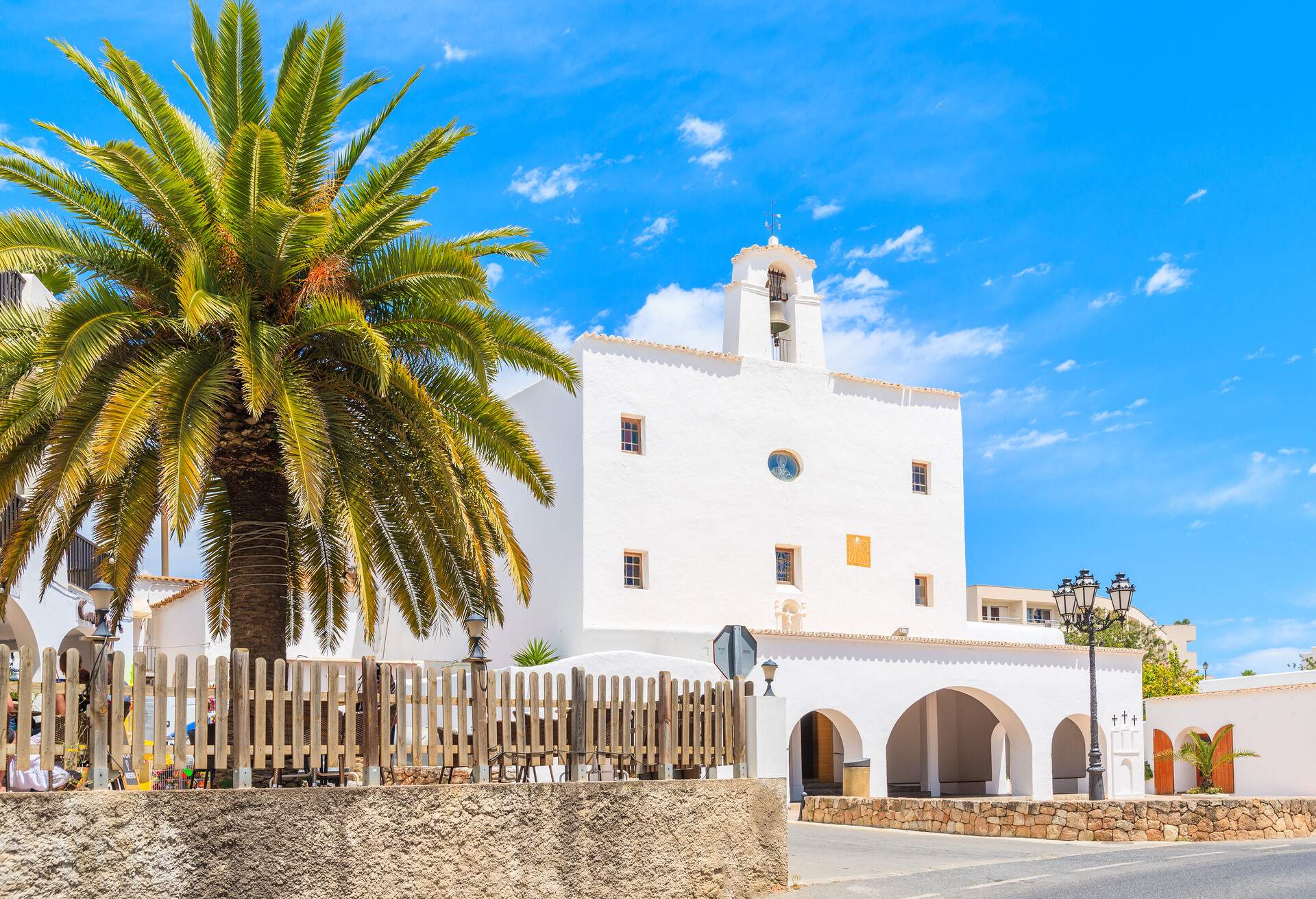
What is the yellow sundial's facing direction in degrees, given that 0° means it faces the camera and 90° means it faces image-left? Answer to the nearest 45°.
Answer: approximately 0°

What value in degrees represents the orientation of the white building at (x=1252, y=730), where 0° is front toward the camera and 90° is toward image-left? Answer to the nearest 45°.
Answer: approximately 0°

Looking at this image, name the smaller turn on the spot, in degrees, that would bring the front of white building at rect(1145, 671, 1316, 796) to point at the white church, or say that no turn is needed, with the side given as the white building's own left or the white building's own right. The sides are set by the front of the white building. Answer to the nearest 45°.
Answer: approximately 45° to the white building's own right

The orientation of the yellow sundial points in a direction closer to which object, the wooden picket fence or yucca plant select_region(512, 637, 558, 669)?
the wooden picket fence

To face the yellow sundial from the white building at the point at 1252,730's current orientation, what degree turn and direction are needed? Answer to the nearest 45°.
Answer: approximately 45° to its right

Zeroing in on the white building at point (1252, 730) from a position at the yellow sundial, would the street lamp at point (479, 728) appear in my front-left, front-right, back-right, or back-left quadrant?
back-right

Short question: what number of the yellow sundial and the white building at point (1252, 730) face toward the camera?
2
